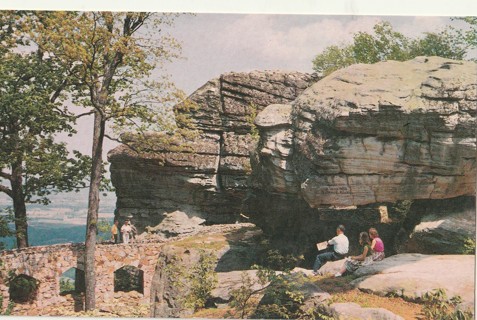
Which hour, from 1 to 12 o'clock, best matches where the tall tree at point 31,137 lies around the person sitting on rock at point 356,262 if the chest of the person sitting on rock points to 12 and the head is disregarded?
The tall tree is roughly at 12 o'clock from the person sitting on rock.

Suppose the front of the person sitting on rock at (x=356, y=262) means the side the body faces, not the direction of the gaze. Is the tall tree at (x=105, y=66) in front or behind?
in front

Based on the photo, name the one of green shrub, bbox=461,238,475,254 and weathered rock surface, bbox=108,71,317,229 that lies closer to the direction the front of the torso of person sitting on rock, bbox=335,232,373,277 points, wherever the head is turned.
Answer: the weathered rock surface

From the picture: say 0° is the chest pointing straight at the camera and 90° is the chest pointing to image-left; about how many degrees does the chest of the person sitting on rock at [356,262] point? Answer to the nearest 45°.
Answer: approximately 90°

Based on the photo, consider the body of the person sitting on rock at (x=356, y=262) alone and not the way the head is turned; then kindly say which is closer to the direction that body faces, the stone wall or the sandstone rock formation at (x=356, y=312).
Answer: the stone wall

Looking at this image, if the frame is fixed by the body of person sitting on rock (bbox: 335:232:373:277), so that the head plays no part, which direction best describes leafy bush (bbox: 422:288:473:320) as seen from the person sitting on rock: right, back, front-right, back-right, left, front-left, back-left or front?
back-left

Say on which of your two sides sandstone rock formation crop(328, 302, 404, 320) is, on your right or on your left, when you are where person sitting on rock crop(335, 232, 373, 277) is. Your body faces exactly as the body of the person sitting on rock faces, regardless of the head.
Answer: on your left

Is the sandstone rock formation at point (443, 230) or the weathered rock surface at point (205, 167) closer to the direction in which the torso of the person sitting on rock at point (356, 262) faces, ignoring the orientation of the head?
the weathered rock surface

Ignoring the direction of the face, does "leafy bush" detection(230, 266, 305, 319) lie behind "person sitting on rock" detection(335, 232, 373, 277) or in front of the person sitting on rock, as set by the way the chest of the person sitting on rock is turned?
in front
